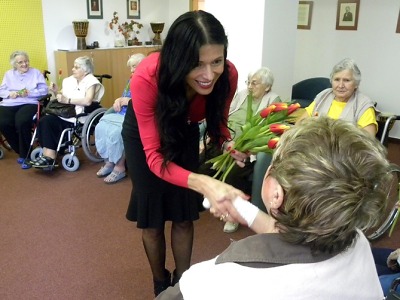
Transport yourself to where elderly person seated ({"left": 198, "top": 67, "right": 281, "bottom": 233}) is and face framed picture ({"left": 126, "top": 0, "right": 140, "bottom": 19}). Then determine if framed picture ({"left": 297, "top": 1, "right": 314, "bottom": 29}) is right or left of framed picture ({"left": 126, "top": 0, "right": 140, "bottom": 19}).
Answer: right

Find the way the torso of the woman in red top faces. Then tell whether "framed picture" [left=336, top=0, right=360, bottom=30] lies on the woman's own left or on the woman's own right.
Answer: on the woman's own left

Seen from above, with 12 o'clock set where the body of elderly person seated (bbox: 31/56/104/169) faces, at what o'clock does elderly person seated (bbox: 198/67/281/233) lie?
elderly person seated (bbox: 198/67/281/233) is roughly at 9 o'clock from elderly person seated (bbox: 31/56/104/169).

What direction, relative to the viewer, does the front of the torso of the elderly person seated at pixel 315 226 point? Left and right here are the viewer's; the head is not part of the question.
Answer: facing away from the viewer and to the left of the viewer

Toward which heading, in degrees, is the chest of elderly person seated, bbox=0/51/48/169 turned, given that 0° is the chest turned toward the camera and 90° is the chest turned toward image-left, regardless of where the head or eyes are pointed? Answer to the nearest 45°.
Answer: approximately 0°

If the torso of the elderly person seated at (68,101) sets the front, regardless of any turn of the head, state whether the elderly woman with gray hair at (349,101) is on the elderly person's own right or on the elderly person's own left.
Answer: on the elderly person's own left

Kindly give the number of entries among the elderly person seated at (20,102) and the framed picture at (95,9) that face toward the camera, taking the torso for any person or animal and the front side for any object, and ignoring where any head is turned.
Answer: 2

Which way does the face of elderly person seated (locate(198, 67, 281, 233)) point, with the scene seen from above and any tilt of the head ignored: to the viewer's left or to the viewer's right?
to the viewer's left

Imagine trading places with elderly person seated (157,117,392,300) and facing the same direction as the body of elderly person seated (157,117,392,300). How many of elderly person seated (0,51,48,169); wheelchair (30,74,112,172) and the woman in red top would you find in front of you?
3

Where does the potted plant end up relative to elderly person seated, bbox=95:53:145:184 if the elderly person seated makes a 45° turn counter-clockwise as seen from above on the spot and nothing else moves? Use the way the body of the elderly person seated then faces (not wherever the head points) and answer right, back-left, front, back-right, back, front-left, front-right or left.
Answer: back
